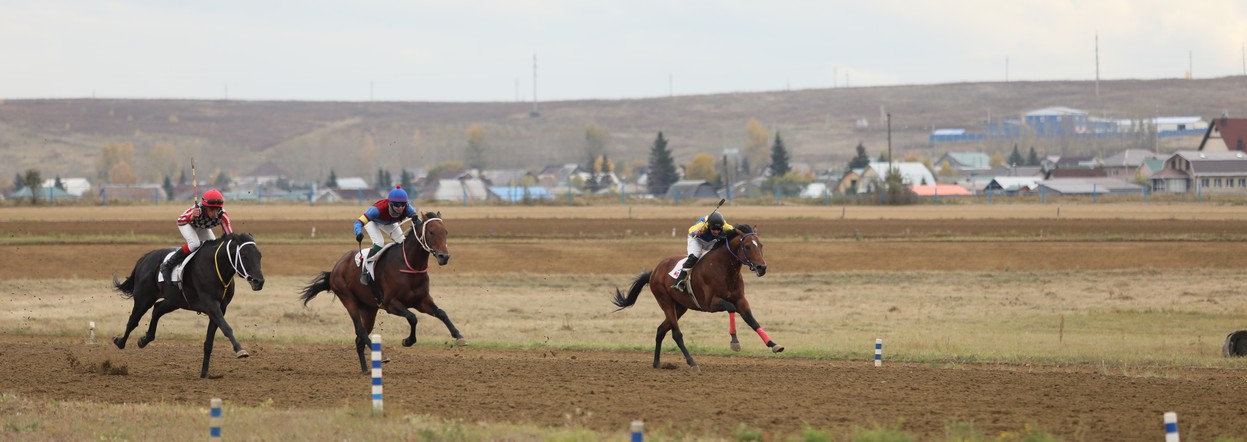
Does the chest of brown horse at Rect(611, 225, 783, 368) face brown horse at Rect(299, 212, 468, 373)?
no

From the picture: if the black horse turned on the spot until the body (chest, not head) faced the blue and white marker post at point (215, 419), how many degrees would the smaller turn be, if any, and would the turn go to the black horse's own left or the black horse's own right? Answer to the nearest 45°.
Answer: approximately 45° to the black horse's own right

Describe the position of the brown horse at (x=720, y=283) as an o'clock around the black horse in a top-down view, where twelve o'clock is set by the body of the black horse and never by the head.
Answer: The brown horse is roughly at 11 o'clock from the black horse.

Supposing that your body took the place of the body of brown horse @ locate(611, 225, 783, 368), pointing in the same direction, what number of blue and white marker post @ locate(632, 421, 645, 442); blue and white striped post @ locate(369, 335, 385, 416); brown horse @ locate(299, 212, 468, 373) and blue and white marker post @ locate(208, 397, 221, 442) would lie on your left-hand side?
0

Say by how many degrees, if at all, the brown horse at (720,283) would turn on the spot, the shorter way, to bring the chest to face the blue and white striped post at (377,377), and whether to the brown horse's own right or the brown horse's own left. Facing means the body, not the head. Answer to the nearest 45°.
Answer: approximately 90° to the brown horse's own right

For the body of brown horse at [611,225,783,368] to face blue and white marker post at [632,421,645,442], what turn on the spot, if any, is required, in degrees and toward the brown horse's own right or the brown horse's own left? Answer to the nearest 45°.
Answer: approximately 45° to the brown horse's own right

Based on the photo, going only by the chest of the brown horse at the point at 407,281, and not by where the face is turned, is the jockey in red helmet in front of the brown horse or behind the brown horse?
behind

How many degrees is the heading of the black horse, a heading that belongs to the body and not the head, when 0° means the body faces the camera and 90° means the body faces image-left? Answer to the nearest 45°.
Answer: approximately 315°

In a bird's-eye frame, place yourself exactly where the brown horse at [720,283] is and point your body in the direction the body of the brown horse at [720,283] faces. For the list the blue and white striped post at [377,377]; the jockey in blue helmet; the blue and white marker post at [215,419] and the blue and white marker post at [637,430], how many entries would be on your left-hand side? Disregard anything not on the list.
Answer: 0

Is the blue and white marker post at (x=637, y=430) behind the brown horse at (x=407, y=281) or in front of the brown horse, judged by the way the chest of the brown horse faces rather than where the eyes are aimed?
in front

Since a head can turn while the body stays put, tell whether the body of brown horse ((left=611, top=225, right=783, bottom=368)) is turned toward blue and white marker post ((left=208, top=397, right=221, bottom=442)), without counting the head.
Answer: no

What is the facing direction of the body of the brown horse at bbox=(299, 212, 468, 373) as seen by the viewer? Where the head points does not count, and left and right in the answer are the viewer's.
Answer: facing the viewer and to the right of the viewer

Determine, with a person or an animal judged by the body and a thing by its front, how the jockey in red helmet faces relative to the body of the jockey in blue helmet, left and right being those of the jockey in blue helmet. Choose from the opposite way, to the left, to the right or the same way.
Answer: the same way

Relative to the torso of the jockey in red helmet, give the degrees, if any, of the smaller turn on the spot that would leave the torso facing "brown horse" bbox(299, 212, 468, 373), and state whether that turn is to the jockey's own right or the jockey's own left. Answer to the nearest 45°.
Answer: approximately 45° to the jockey's own left

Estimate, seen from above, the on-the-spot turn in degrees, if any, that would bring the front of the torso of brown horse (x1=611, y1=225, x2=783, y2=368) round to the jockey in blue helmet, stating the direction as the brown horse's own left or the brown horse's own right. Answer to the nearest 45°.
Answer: approximately 135° to the brown horse's own right

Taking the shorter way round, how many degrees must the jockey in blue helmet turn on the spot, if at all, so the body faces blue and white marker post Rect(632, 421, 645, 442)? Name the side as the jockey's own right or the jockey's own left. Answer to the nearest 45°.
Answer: approximately 45° to the jockey's own right

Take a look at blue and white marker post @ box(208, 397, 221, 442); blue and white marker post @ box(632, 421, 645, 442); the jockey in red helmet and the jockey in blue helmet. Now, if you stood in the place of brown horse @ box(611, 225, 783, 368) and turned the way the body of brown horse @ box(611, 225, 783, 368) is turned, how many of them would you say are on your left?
0

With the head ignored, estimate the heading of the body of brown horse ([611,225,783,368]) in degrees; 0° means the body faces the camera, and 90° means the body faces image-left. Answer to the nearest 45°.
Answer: approximately 315°

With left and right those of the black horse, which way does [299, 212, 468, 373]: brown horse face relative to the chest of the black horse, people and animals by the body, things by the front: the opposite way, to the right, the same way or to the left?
the same way

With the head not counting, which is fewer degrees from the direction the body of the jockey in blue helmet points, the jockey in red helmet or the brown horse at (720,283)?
the brown horse
